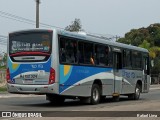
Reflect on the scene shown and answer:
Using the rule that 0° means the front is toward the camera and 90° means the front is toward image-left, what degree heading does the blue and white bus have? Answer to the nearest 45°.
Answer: approximately 225°
